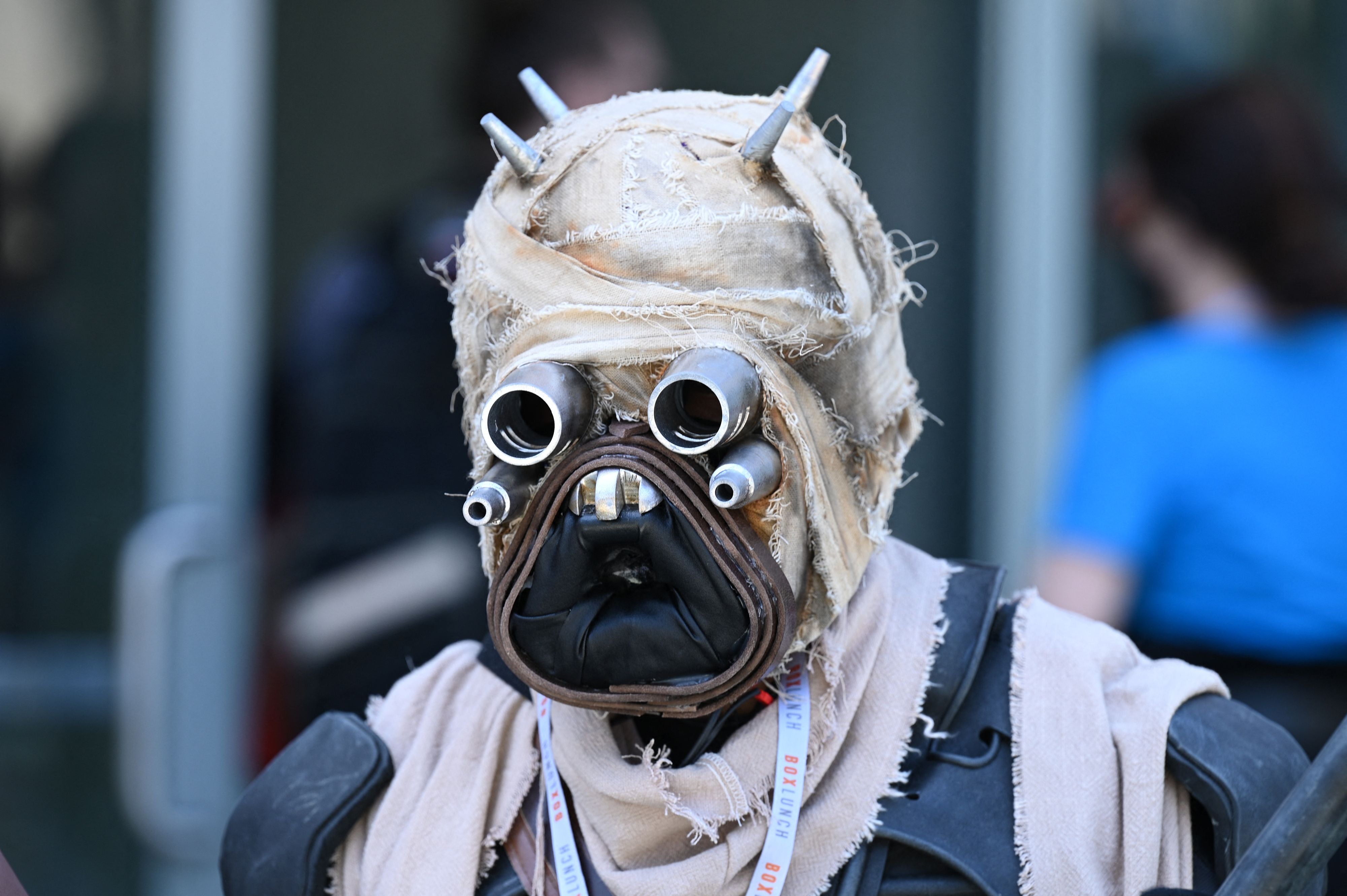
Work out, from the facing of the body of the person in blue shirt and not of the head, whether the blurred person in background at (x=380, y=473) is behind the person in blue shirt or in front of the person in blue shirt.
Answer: in front

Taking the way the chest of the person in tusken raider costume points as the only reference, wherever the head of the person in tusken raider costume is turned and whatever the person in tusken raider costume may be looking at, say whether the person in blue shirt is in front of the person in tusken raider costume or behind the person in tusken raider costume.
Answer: behind

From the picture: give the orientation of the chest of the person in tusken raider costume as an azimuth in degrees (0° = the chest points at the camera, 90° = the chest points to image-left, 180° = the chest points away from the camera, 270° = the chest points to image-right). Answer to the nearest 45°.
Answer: approximately 45°

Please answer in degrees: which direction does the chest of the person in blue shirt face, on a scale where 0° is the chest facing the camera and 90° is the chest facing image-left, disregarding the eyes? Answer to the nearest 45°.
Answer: approximately 135°

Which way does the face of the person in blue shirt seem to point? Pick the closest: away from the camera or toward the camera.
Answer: away from the camera

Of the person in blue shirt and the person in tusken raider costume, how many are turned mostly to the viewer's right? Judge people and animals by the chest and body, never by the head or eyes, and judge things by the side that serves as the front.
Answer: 0
